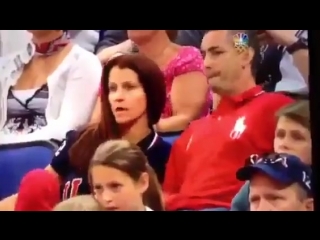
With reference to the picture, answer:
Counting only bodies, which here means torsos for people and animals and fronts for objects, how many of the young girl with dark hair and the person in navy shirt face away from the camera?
0

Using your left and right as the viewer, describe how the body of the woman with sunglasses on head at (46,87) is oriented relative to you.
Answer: facing the viewer and to the left of the viewer

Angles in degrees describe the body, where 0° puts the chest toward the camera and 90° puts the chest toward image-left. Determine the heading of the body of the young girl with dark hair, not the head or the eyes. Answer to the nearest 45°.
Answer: approximately 45°

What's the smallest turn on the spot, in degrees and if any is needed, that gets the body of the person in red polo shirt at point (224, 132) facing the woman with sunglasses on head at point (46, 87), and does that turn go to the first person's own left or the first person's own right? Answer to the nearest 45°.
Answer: approximately 45° to the first person's own right

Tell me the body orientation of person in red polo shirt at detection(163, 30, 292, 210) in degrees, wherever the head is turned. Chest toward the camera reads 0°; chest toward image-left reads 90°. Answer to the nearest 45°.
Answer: approximately 45°

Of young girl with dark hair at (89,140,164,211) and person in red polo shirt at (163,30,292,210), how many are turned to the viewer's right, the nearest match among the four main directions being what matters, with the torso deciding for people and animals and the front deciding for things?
0

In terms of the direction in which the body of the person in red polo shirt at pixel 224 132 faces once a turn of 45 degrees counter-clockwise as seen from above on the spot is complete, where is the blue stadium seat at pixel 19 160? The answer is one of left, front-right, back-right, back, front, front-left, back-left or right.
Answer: right
